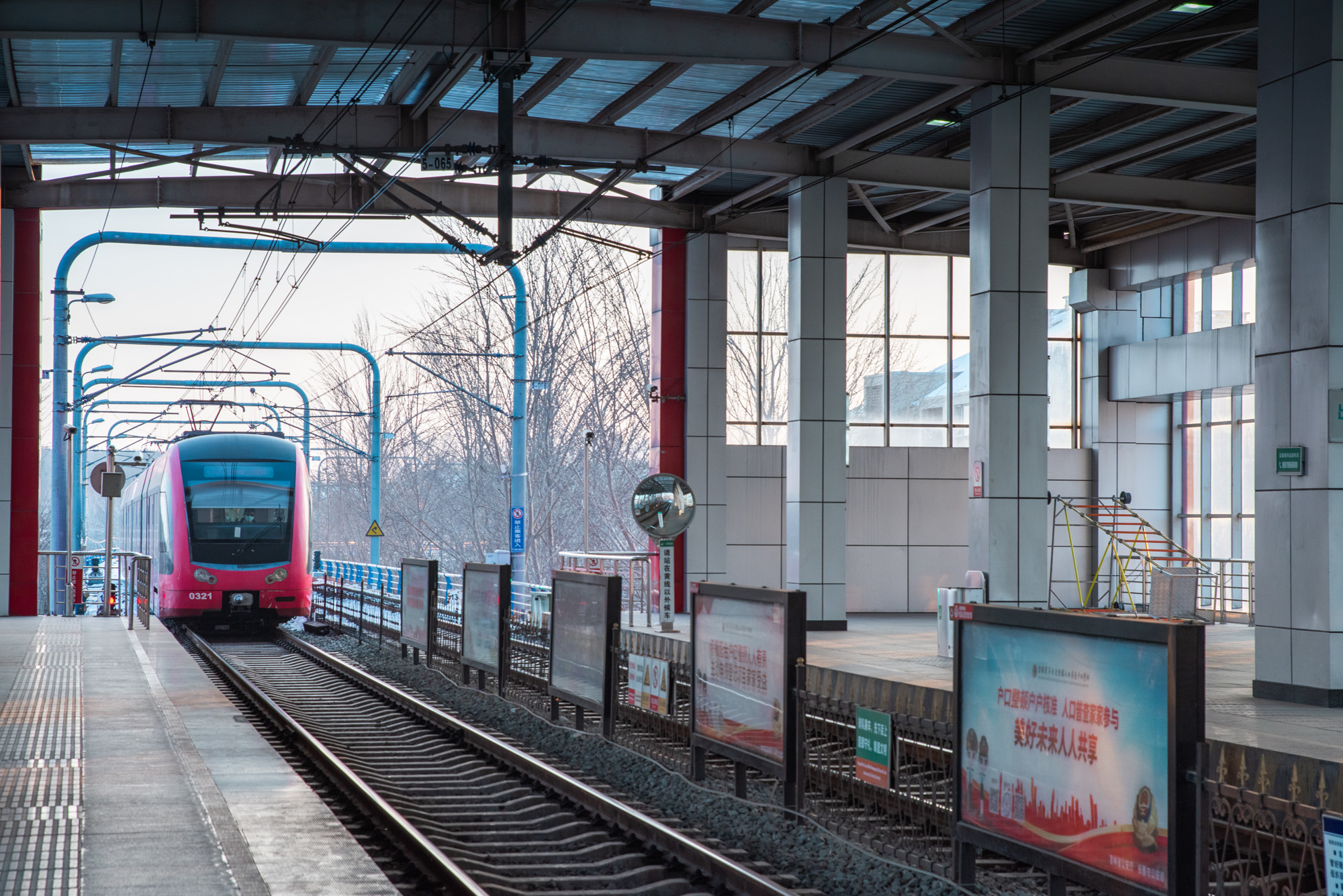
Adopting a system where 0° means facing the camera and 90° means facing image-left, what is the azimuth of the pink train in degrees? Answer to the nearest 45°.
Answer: approximately 0°

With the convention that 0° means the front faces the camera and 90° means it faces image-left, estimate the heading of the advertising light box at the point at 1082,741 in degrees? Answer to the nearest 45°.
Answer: approximately 45°

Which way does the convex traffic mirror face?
toward the camera

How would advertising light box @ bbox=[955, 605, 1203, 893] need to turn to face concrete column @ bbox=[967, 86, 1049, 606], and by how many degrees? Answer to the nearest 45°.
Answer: approximately 135° to its right

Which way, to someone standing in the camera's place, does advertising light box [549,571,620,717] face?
facing the viewer and to the left of the viewer

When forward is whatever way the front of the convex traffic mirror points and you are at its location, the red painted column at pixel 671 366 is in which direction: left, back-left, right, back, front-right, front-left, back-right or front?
back

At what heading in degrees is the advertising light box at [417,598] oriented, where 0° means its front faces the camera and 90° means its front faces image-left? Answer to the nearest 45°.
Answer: approximately 45°

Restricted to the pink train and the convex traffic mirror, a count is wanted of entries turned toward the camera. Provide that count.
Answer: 2
